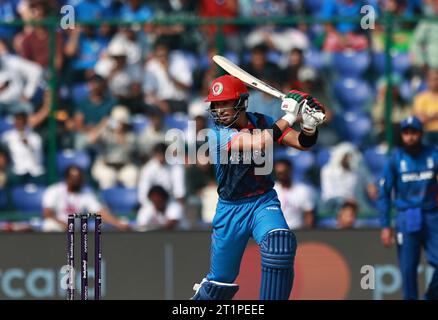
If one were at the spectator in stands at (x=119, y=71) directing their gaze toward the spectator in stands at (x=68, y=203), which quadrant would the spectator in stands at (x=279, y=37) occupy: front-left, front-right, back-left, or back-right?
back-left

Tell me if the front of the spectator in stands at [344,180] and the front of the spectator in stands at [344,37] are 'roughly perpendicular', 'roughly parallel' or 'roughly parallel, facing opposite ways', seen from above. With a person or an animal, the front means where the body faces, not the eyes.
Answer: roughly parallel

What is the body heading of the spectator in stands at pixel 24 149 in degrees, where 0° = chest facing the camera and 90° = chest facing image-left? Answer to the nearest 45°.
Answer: approximately 0°

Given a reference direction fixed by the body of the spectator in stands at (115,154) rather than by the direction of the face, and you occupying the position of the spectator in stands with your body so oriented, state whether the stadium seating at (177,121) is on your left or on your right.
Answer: on your left

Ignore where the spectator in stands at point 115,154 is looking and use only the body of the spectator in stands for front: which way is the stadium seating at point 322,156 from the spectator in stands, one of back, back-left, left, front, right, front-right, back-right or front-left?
left

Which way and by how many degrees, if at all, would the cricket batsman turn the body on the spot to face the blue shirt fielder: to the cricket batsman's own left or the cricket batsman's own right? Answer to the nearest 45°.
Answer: approximately 135° to the cricket batsman's own left

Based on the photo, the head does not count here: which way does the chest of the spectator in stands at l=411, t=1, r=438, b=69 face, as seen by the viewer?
toward the camera

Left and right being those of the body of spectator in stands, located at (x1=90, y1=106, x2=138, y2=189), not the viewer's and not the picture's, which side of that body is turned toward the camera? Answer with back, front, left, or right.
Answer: front

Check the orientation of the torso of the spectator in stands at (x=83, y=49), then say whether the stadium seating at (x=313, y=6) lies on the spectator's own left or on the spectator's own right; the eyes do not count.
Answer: on the spectator's own left

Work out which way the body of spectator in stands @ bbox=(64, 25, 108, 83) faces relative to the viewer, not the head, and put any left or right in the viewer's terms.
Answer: facing the viewer
